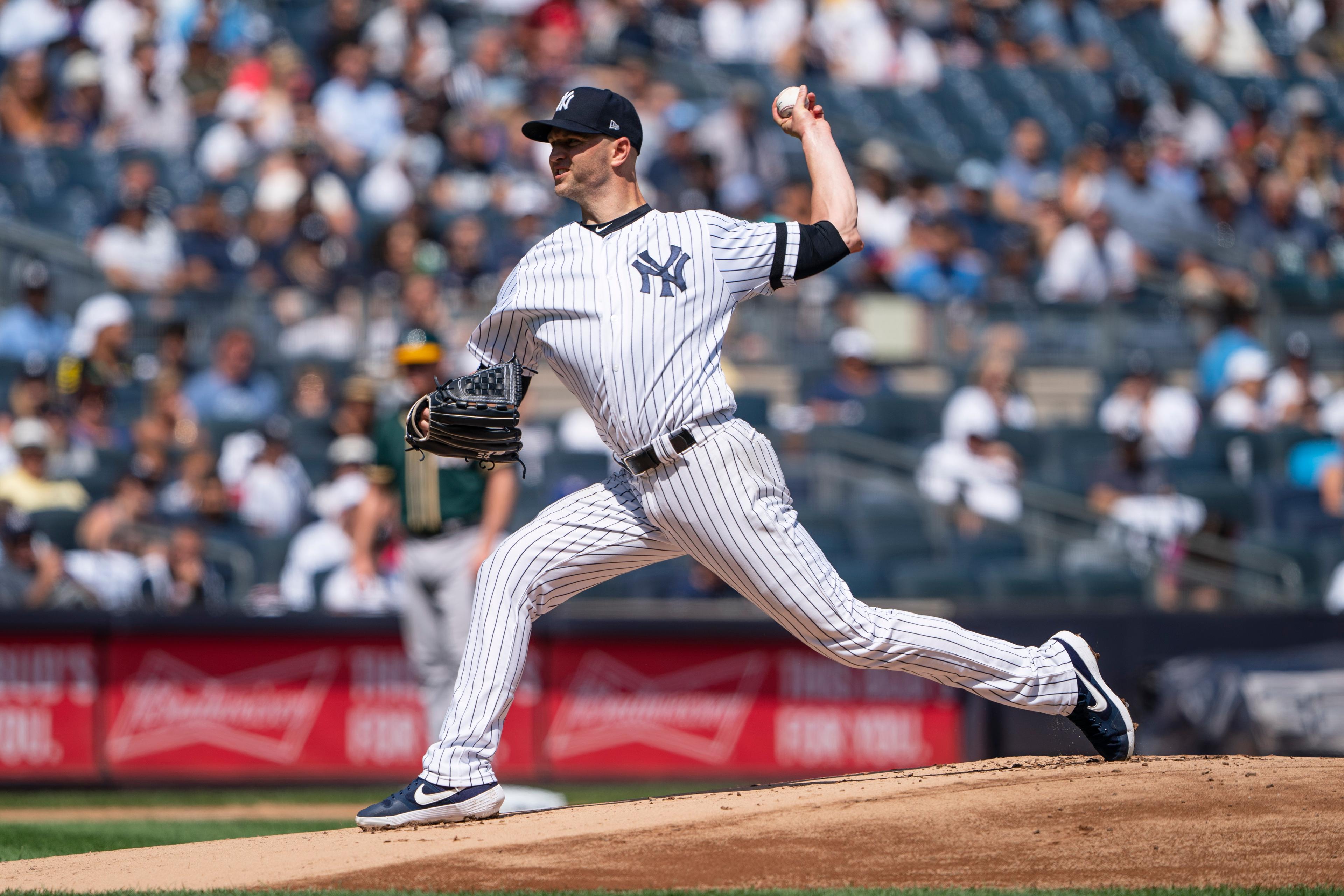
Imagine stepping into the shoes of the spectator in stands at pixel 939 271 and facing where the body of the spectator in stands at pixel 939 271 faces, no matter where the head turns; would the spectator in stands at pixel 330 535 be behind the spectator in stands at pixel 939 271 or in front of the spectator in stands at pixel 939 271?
in front

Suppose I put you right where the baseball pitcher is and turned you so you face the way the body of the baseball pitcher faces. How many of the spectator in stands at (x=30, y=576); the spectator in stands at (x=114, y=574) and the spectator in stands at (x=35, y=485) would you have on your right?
3

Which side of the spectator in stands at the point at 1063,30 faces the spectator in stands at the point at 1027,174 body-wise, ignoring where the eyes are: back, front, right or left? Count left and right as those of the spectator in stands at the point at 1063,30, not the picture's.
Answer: front

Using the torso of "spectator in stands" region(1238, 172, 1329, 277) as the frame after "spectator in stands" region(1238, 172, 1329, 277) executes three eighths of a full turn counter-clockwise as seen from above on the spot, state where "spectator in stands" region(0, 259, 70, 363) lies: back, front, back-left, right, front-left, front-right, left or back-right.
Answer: back

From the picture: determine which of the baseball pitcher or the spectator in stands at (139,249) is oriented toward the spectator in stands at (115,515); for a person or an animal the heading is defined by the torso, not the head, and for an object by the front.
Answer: the spectator in stands at (139,249)

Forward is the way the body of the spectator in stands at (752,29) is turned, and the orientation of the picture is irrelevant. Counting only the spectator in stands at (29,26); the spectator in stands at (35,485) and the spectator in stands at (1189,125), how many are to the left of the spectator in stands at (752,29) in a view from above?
1

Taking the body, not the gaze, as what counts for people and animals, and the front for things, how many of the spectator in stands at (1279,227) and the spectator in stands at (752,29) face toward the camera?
2

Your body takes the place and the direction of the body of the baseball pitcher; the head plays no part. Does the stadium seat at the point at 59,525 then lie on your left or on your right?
on your right
